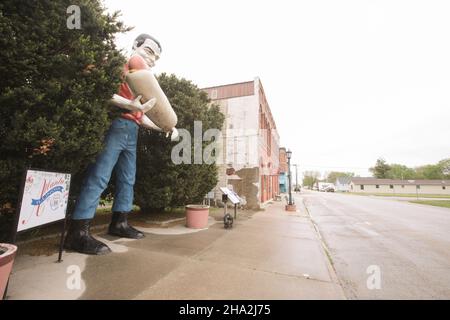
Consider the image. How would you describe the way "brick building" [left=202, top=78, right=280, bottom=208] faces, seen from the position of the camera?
facing to the right of the viewer

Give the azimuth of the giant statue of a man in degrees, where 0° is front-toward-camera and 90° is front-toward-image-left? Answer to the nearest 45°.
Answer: approximately 315°

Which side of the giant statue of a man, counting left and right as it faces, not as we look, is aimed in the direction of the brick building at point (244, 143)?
left

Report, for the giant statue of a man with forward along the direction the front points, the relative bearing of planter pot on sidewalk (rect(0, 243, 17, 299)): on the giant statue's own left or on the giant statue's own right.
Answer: on the giant statue's own right

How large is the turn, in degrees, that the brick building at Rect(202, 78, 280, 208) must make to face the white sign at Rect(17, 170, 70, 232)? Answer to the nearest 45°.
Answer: approximately 90° to its right

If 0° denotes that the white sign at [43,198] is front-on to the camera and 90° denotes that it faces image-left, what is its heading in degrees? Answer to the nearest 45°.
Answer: approximately 315°
